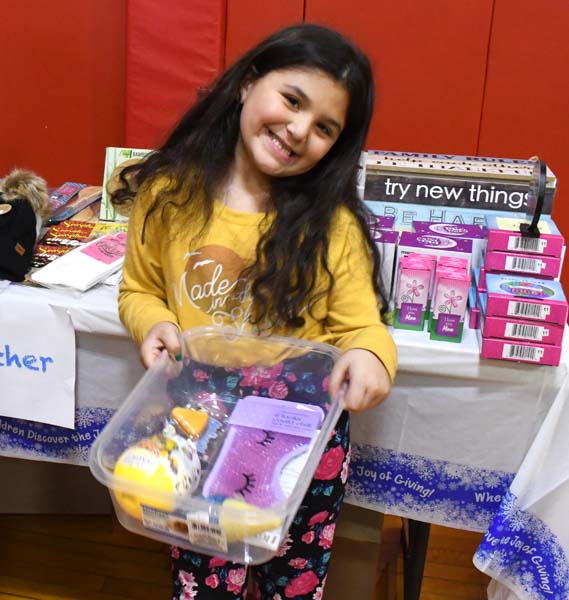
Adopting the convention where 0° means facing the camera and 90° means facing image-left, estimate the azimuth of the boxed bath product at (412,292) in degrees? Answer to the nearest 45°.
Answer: approximately 0°

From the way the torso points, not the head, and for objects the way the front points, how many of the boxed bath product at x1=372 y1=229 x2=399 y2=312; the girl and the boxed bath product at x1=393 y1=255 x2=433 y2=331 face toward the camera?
3

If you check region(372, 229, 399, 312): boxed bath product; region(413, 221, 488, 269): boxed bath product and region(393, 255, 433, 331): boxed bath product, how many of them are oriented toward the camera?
3
